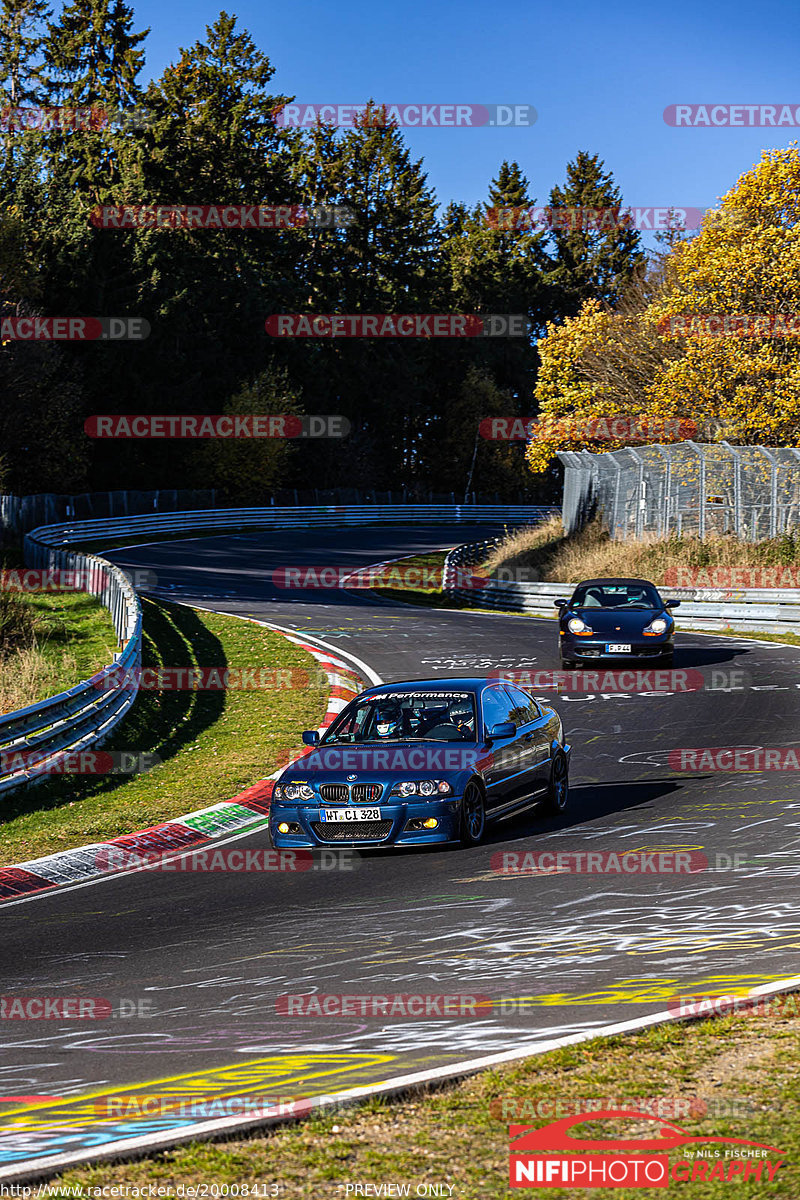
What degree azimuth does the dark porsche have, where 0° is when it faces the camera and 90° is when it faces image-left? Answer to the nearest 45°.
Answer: approximately 0°

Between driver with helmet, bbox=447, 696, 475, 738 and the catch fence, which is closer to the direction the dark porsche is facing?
the driver with helmet

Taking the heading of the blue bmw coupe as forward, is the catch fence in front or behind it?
behind

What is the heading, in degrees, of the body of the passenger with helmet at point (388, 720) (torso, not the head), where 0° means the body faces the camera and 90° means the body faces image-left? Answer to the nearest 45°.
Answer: approximately 45°

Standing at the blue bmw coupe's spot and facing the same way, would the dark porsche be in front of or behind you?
behind

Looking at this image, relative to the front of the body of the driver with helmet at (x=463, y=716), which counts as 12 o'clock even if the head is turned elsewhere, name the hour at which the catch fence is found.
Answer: The catch fence is roughly at 5 o'clock from the driver with helmet.

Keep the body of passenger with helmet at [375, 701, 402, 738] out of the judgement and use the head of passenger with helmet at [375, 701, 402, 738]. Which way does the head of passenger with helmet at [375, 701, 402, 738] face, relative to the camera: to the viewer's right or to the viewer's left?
to the viewer's left

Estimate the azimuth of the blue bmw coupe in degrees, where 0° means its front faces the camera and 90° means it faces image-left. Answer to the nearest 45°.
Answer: approximately 45°

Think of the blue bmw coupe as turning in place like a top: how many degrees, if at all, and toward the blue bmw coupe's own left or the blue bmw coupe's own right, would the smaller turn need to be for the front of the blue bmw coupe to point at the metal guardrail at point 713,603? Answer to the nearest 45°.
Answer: approximately 135° to the blue bmw coupe's own right

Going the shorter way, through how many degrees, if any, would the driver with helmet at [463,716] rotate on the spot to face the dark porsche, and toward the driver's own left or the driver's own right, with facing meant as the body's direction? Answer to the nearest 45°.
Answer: approximately 135° to the driver's own right
